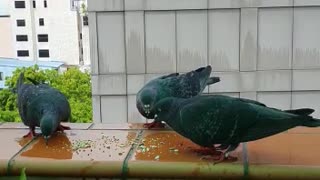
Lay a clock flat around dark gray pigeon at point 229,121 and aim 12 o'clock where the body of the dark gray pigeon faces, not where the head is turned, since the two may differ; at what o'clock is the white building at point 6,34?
The white building is roughly at 2 o'clock from the dark gray pigeon.

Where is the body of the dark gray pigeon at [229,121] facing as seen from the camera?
to the viewer's left

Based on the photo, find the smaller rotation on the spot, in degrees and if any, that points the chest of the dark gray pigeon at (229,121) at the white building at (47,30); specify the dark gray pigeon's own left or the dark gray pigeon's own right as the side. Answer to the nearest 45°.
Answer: approximately 45° to the dark gray pigeon's own right
